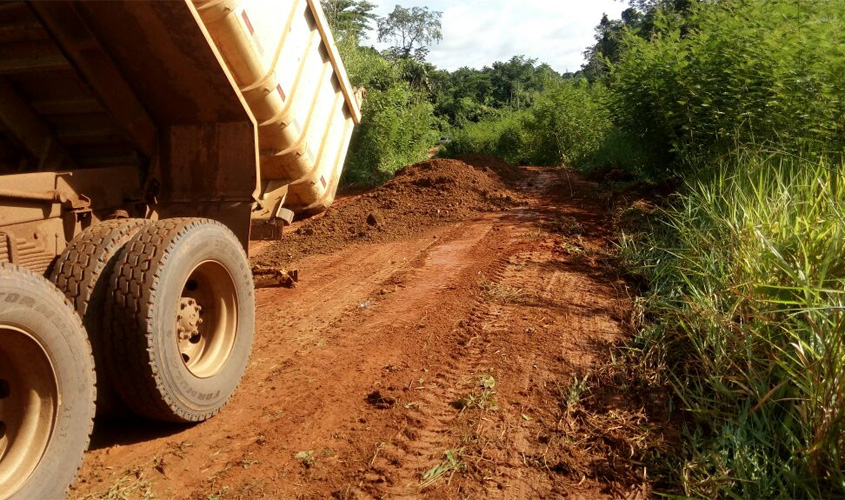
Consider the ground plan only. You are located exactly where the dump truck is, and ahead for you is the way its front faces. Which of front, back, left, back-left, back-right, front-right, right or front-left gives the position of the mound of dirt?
back

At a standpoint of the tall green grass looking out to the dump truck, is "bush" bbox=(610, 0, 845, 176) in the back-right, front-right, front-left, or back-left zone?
back-right

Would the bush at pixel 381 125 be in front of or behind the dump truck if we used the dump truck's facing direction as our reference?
behind

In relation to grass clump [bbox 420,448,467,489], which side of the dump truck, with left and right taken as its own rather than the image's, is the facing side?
left

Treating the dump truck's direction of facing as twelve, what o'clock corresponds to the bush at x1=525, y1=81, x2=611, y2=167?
The bush is roughly at 6 o'clock from the dump truck.

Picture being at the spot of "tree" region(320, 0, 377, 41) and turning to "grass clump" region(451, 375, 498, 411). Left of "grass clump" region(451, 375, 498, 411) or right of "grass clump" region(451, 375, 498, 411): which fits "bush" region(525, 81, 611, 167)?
left

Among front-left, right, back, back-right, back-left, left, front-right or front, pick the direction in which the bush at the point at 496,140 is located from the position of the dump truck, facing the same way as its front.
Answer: back

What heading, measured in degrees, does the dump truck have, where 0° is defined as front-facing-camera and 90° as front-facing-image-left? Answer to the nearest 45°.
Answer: approximately 45°
